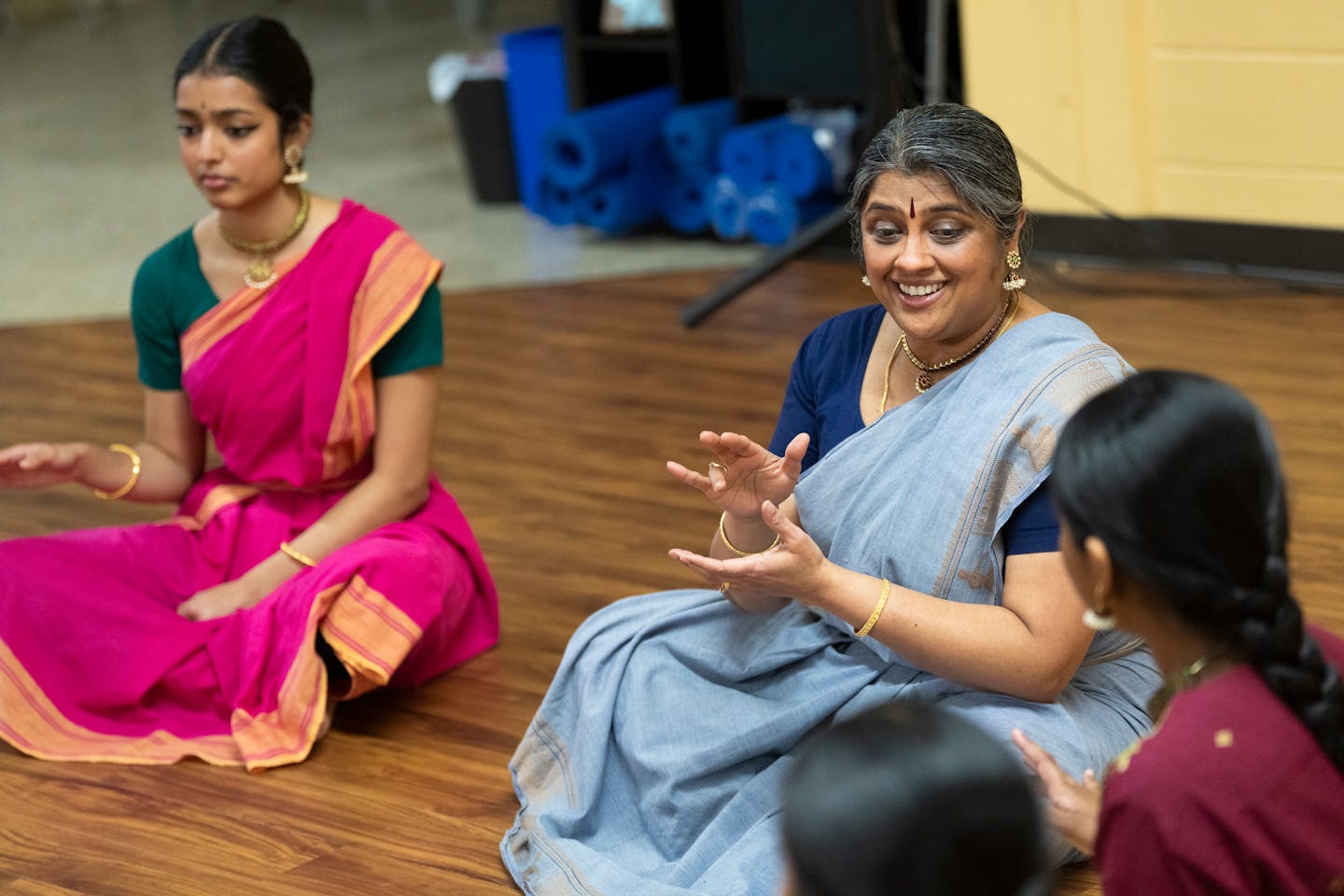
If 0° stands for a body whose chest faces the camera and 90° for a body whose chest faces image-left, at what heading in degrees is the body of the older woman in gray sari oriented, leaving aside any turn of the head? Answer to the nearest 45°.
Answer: approximately 45°

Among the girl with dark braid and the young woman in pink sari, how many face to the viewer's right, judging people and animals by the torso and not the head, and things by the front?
0

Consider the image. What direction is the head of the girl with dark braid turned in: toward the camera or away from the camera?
away from the camera

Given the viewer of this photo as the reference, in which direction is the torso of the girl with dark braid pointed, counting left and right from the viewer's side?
facing away from the viewer and to the left of the viewer

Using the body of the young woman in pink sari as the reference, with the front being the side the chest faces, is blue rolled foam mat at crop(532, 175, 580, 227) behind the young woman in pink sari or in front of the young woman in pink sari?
behind

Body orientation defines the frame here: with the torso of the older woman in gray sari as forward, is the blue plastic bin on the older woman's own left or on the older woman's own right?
on the older woman's own right
